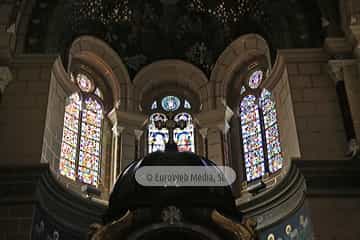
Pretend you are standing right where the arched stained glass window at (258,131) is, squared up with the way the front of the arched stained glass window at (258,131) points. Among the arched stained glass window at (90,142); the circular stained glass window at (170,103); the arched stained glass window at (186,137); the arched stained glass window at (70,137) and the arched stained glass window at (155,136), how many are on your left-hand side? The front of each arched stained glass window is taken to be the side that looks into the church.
0

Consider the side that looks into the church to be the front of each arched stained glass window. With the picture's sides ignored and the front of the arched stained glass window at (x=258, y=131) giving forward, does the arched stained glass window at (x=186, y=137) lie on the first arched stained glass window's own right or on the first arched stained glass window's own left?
on the first arched stained glass window's own right

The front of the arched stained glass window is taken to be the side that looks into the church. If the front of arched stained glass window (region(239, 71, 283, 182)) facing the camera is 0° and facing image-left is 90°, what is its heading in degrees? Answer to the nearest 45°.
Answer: approximately 45°

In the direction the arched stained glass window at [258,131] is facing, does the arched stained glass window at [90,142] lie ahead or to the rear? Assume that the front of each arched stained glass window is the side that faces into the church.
ahead

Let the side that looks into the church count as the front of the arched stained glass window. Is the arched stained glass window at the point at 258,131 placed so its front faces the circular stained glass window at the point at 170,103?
no

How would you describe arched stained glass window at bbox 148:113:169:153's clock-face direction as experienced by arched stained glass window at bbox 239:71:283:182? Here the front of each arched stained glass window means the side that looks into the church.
arched stained glass window at bbox 148:113:169:153 is roughly at 2 o'clock from arched stained glass window at bbox 239:71:283:182.

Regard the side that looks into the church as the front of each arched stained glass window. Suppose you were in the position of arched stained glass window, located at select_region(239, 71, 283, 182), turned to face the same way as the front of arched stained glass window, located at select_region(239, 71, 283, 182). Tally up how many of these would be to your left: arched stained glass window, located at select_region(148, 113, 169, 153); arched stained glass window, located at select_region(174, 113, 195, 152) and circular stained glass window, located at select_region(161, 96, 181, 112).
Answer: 0

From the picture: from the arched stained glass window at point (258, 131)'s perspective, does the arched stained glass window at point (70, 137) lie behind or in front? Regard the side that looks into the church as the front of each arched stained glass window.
in front
